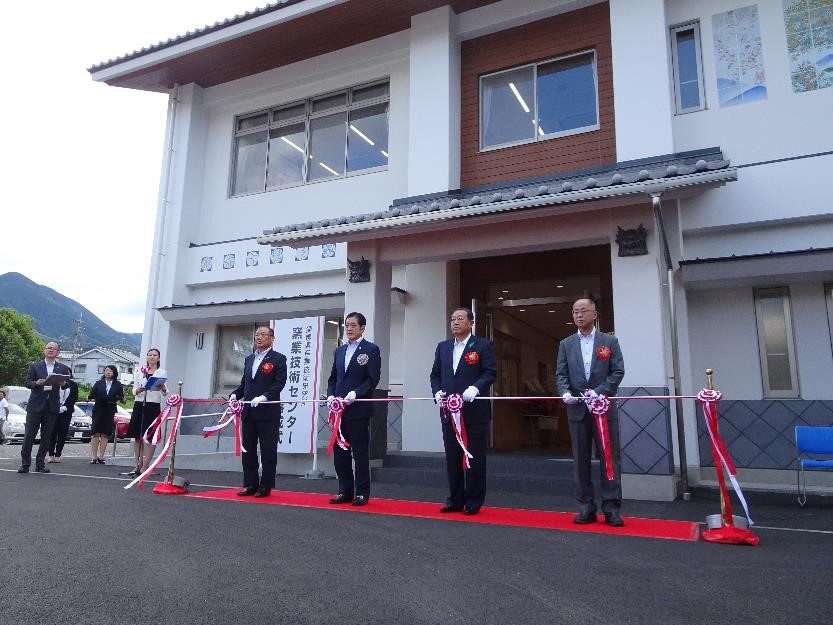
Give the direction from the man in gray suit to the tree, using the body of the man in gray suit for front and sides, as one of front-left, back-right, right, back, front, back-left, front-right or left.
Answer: back-right

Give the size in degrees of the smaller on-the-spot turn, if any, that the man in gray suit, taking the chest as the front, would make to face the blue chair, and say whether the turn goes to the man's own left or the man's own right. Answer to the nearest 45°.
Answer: approximately 135° to the man's own left

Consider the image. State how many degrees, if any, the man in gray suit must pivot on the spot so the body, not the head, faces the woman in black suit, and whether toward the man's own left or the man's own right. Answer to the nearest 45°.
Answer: approximately 90° to the man's own right

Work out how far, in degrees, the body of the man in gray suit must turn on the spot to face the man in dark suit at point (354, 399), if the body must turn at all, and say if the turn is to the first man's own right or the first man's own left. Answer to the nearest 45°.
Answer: approximately 90° to the first man's own right

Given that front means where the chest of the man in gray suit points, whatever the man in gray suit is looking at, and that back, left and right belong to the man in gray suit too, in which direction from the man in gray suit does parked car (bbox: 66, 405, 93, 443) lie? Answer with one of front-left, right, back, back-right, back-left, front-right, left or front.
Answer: back-right

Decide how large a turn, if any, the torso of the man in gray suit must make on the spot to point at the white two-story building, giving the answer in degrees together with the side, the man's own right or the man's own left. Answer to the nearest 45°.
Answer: approximately 180°

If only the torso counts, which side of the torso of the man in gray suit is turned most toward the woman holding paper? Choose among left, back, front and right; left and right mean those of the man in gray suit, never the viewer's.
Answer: right

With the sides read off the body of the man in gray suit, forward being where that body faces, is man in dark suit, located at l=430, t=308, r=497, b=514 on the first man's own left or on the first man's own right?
on the first man's own right

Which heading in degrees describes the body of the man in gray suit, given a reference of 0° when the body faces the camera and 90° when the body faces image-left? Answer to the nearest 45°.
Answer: approximately 0°

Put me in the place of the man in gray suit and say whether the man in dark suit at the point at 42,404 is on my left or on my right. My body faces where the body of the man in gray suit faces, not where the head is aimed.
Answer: on my right

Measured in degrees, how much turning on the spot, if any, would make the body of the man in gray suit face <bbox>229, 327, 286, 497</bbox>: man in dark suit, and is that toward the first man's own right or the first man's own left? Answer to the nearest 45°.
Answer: approximately 90° to the first man's own right
